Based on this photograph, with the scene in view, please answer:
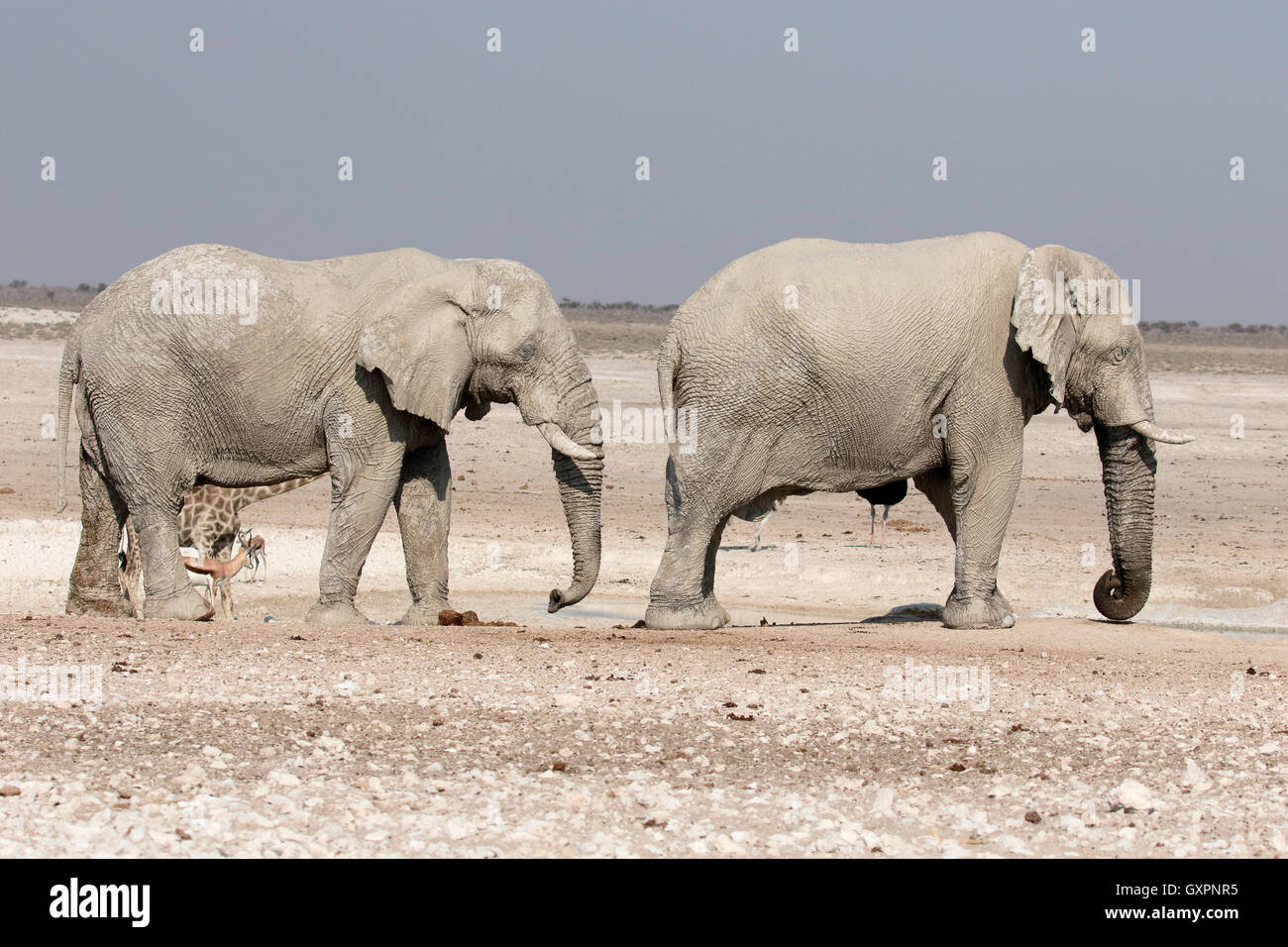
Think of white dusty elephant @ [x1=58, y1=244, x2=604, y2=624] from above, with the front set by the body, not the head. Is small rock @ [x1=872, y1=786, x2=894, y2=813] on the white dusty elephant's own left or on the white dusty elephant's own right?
on the white dusty elephant's own right

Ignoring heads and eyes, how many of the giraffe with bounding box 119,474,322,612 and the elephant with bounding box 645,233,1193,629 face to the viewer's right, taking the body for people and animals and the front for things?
2

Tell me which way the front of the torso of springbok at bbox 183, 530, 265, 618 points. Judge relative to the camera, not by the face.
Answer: to the viewer's right

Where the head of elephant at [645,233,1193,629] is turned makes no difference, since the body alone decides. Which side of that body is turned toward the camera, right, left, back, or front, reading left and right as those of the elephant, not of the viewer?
right

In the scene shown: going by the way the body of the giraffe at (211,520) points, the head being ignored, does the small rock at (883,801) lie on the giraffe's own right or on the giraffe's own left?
on the giraffe's own right

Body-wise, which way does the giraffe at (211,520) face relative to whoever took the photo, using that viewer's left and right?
facing to the right of the viewer

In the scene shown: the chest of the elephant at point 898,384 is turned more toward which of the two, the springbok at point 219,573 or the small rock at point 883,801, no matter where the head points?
the small rock

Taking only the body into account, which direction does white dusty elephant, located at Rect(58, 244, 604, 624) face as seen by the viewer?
to the viewer's right

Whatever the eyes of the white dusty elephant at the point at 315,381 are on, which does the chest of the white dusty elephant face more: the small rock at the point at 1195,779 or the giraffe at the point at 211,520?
the small rock

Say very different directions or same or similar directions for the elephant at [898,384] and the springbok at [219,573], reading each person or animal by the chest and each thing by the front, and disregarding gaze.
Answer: same or similar directions

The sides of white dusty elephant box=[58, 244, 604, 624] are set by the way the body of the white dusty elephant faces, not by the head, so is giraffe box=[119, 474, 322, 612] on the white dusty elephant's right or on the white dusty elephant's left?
on the white dusty elephant's left

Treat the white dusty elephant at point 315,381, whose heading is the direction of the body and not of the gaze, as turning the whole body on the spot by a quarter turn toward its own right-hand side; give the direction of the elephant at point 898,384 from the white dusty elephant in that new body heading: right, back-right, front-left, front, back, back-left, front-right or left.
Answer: left

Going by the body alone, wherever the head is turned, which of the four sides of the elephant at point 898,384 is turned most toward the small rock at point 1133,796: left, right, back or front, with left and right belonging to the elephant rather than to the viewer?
right
